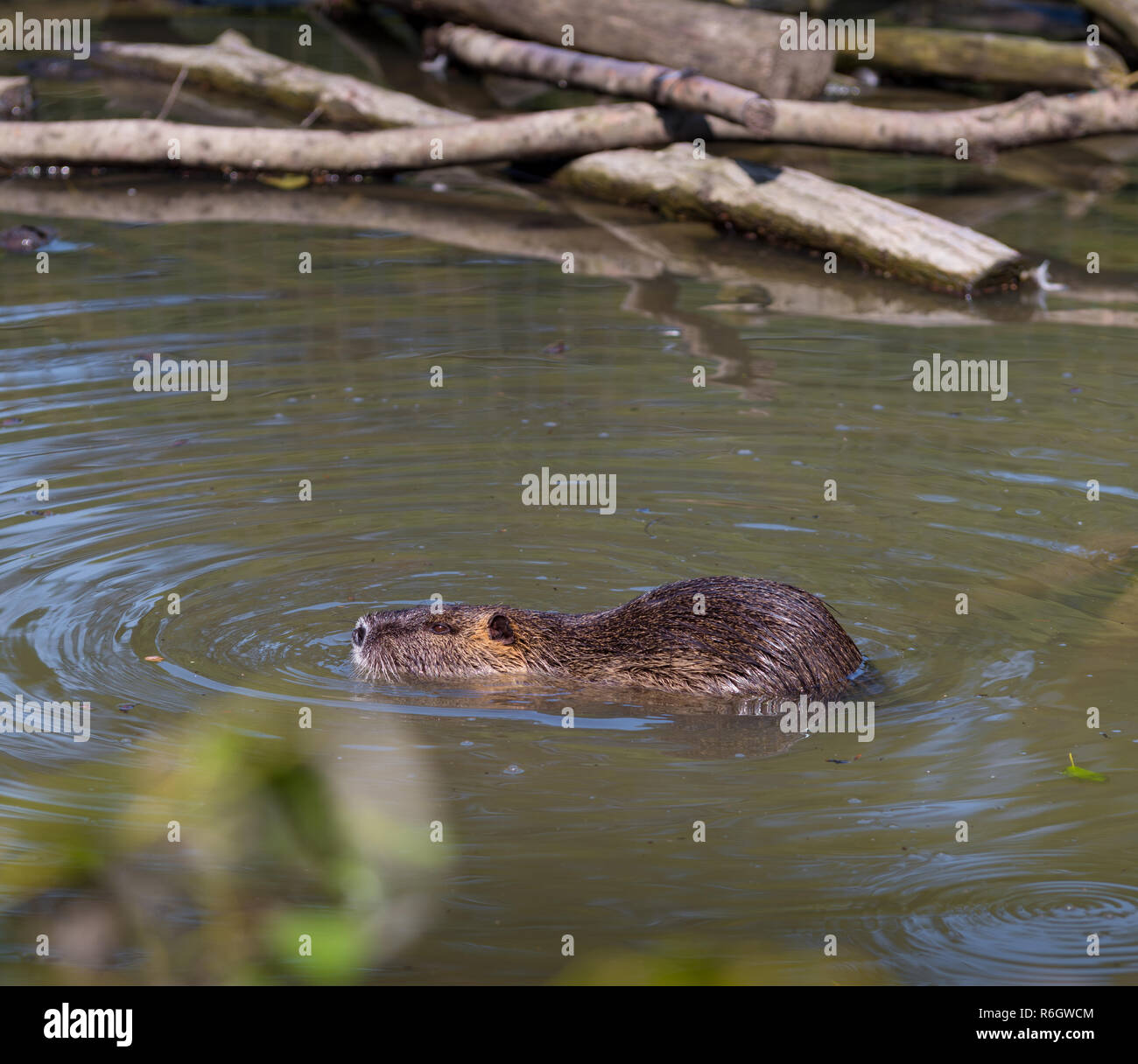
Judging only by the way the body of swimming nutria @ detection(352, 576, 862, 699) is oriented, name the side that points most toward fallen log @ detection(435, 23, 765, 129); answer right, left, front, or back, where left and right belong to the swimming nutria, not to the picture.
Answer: right

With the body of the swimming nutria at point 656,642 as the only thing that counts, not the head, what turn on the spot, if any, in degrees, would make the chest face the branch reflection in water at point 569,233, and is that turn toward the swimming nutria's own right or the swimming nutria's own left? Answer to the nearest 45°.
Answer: approximately 90° to the swimming nutria's own right

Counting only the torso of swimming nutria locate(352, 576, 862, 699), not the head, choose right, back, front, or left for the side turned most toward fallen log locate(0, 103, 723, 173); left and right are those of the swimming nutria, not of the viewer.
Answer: right

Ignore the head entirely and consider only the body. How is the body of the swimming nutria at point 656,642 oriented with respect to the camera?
to the viewer's left

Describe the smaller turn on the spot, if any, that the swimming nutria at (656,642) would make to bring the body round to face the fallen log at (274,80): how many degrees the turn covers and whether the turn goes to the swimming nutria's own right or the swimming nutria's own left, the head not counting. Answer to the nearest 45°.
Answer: approximately 90° to the swimming nutria's own right

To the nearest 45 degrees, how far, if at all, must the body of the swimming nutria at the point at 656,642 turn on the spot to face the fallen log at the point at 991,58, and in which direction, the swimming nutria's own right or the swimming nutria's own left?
approximately 90° to the swimming nutria's own right

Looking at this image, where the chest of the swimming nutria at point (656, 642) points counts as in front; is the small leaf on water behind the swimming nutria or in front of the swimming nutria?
behind

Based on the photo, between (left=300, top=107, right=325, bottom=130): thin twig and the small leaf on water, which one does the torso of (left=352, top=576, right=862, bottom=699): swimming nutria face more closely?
the thin twig

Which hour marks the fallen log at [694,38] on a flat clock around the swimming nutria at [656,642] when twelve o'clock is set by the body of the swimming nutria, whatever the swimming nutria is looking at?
The fallen log is roughly at 3 o'clock from the swimming nutria.
